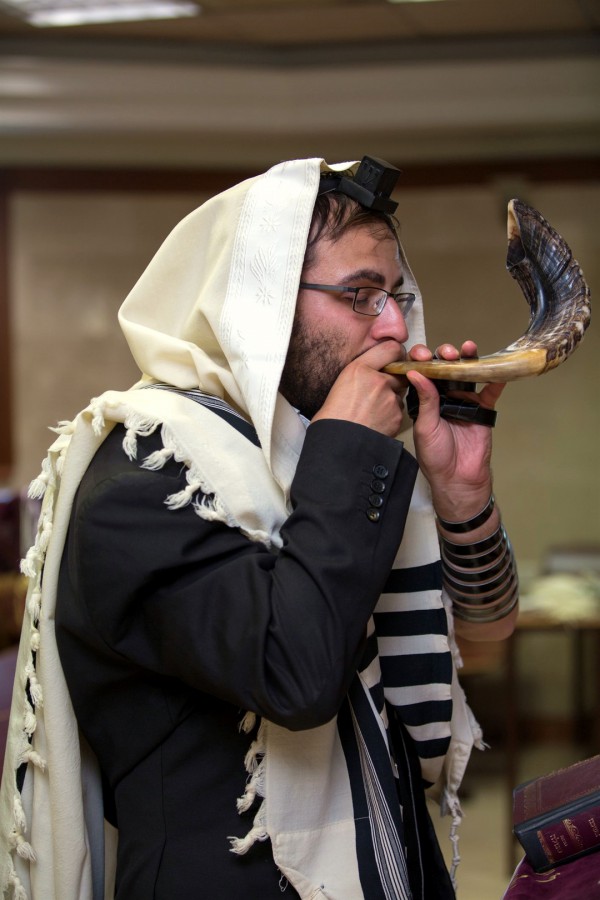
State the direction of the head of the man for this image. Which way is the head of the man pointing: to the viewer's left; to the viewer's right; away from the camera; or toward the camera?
to the viewer's right

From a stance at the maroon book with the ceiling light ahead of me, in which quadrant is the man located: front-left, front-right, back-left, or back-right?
front-left

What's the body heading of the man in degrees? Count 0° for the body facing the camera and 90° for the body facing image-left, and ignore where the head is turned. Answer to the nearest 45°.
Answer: approximately 270°
